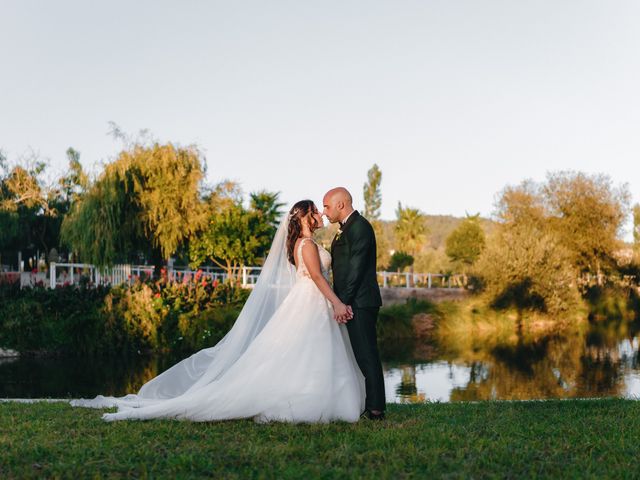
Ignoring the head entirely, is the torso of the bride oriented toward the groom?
yes

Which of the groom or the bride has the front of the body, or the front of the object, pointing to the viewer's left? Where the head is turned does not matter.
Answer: the groom

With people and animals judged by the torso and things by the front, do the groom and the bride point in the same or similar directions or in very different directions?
very different directions

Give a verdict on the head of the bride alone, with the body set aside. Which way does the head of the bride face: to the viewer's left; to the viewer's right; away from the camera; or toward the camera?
to the viewer's right

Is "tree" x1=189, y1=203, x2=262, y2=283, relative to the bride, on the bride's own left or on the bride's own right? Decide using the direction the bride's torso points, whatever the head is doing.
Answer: on the bride's own left

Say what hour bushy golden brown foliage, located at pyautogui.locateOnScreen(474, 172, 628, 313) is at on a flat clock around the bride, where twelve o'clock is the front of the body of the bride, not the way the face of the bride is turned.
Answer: The bushy golden brown foliage is roughly at 10 o'clock from the bride.

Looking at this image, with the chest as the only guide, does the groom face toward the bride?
yes

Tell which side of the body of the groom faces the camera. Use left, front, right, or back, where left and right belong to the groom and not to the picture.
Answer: left

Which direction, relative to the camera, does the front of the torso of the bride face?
to the viewer's right

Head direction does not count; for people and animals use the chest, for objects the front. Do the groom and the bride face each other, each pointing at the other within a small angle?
yes

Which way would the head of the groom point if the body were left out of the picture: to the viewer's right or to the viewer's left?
to the viewer's left
